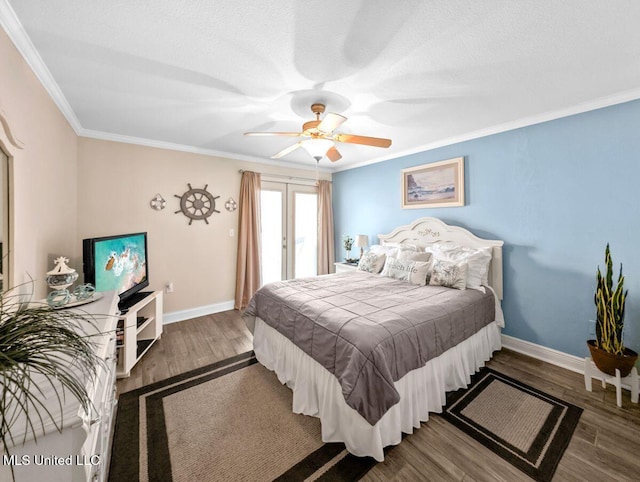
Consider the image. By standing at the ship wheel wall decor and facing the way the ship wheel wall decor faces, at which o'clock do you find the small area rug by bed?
The small area rug by bed is roughly at 11 o'clock from the ship wheel wall decor.

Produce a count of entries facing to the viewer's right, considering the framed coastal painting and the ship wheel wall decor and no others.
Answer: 0

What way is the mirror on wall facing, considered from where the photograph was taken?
facing to the right of the viewer

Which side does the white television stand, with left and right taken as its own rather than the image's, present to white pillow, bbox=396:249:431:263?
front

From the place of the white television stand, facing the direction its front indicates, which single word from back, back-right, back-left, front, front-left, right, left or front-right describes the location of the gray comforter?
front

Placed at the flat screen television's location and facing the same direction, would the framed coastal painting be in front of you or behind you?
in front

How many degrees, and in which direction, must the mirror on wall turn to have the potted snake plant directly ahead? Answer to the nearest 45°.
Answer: approximately 45° to its right

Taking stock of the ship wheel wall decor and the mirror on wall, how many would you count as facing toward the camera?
1

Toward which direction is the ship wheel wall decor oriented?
toward the camera

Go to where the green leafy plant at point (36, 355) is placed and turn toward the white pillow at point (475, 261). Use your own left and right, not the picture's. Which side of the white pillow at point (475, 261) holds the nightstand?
left

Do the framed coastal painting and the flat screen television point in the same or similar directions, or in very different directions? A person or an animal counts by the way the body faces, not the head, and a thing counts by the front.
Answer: very different directions

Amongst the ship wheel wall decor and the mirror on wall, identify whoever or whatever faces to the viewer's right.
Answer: the mirror on wall

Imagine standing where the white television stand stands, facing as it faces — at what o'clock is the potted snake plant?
The potted snake plant is roughly at 12 o'clock from the white television stand.

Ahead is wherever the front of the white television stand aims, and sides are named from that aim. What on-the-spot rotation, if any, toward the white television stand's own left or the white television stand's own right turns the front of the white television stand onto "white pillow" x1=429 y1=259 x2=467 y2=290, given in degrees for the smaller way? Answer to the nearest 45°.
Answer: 0° — it already faces it

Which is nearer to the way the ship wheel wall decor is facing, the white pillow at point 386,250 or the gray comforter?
the gray comforter

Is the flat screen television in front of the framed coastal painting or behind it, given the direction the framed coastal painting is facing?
in front

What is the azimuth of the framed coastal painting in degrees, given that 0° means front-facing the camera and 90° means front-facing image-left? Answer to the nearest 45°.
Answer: approximately 45°

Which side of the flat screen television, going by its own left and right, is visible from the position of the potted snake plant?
front
